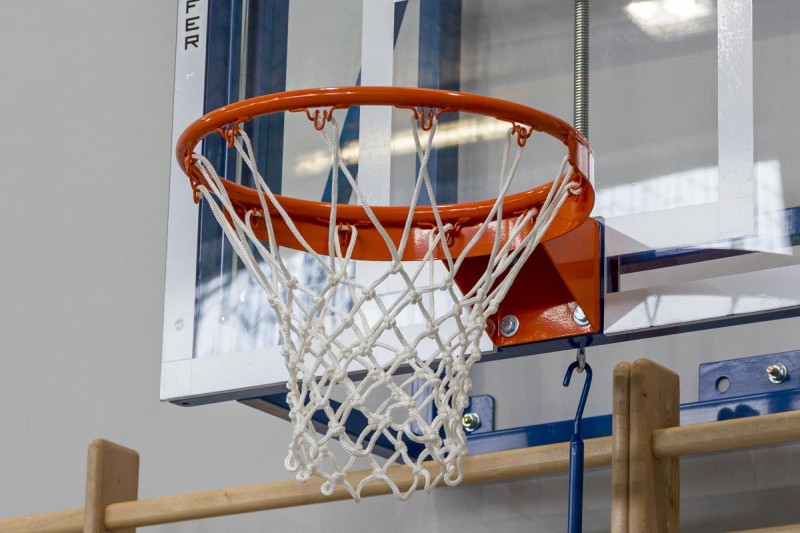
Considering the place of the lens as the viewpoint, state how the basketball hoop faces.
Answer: facing the viewer and to the left of the viewer

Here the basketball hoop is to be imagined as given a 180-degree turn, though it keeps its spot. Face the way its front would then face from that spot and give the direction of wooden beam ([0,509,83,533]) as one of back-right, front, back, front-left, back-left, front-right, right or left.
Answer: left

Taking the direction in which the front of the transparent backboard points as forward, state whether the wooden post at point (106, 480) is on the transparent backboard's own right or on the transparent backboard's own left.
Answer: on the transparent backboard's own right

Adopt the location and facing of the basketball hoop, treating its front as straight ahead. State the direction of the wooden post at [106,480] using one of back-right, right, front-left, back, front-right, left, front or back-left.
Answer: right

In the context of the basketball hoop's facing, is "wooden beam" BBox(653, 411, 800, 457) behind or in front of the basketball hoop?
behind
